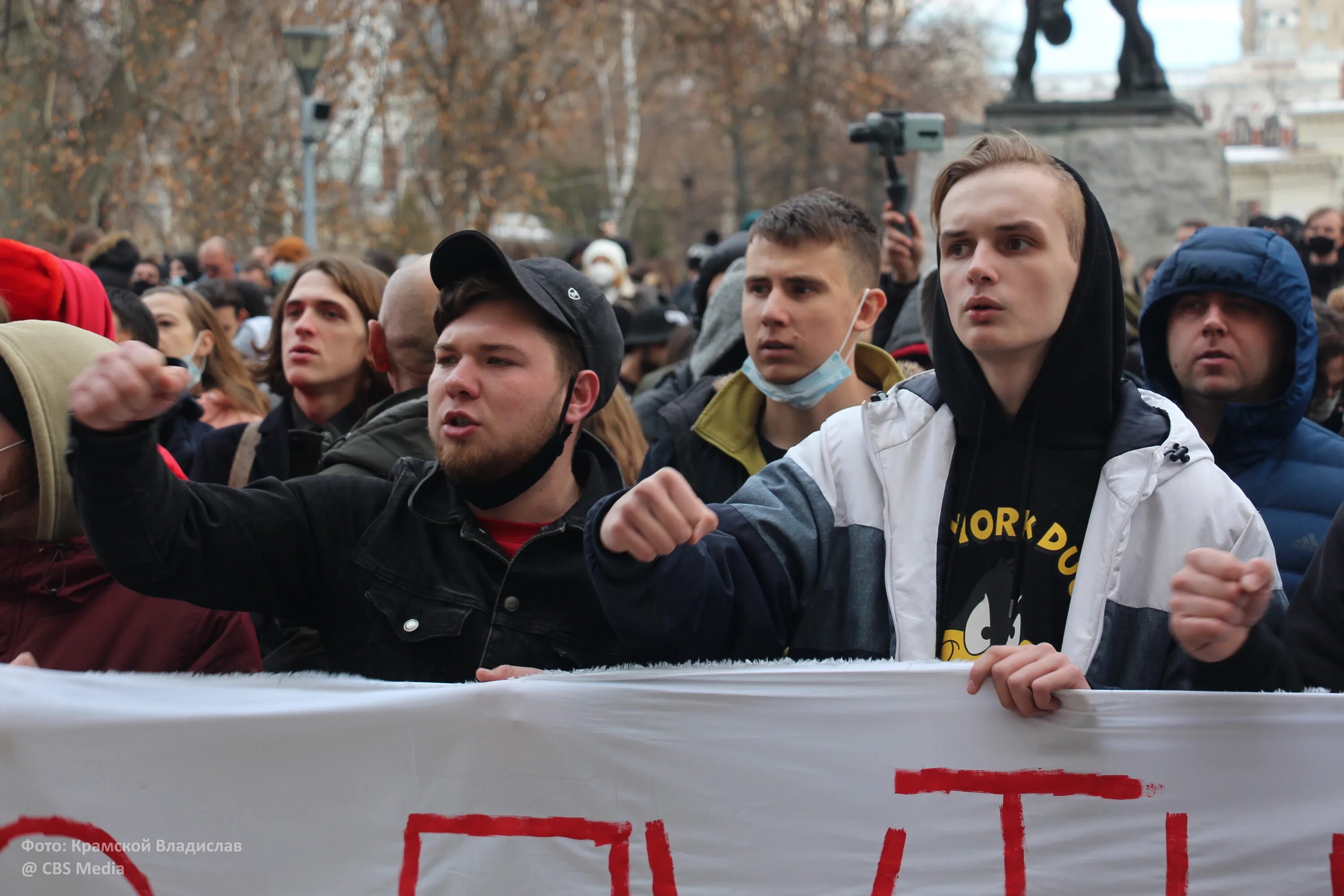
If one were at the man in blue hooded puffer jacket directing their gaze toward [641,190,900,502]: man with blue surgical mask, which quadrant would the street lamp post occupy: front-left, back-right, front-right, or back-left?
front-right

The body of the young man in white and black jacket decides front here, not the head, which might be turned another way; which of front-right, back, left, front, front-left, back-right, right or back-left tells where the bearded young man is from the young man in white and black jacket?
right

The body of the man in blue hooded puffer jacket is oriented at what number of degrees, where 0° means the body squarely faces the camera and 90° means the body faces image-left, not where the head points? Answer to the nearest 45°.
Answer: approximately 0°

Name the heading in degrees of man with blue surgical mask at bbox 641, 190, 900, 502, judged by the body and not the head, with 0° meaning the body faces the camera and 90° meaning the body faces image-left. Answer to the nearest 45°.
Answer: approximately 45°

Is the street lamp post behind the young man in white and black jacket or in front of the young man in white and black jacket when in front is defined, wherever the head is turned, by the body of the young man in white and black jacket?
behind

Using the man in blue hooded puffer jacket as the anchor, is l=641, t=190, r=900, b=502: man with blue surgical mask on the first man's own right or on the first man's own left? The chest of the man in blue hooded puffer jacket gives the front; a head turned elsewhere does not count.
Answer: on the first man's own right

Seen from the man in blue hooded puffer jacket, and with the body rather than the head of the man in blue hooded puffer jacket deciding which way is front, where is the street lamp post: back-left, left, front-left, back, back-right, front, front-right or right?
back-right

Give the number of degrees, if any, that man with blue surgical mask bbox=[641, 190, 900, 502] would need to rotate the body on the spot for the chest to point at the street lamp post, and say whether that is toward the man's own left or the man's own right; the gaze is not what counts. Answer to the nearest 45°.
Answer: approximately 135° to the man's own right

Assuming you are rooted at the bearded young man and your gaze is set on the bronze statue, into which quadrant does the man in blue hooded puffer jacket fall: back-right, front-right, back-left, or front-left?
front-right

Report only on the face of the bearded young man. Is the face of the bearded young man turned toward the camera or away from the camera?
toward the camera

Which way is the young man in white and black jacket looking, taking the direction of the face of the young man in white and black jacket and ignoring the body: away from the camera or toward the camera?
toward the camera
